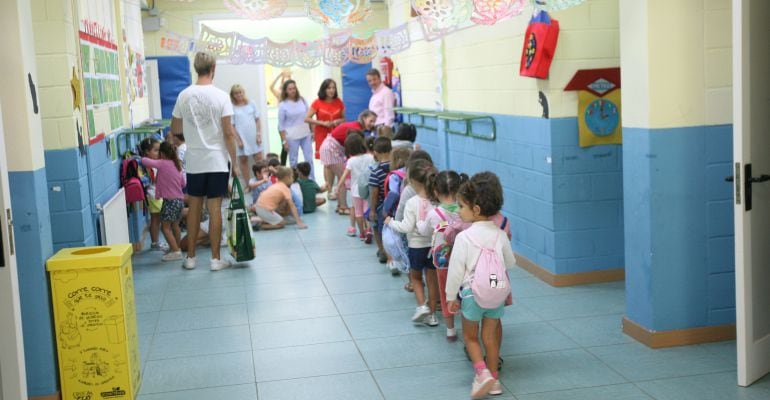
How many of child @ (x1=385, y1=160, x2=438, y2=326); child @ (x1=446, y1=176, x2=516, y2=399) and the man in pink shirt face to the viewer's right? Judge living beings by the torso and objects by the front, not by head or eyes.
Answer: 0

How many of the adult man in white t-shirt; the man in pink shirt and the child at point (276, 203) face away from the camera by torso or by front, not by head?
1

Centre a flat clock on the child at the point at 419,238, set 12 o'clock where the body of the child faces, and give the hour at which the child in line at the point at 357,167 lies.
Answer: The child in line is roughly at 1 o'clock from the child.

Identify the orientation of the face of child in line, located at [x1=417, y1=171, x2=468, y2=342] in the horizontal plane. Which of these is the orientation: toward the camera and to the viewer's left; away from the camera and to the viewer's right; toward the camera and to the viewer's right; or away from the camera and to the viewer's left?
away from the camera and to the viewer's left

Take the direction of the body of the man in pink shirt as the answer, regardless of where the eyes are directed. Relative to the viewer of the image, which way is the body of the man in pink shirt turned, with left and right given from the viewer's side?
facing the viewer and to the left of the viewer

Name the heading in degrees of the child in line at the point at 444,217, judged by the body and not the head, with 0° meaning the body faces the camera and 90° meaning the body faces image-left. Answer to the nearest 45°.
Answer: approximately 135°

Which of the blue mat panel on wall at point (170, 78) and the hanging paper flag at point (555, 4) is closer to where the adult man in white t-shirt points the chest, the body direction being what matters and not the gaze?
the blue mat panel on wall

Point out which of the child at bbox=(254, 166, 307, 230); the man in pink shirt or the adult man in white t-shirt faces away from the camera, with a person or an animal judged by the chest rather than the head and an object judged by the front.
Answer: the adult man in white t-shirt

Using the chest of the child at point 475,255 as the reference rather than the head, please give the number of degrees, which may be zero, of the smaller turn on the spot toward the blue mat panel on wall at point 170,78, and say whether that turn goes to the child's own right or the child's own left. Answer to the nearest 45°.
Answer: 0° — they already face it

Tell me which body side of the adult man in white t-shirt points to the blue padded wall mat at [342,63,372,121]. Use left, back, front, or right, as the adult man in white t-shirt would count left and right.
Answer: front

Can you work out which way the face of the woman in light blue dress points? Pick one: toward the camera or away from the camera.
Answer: toward the camera

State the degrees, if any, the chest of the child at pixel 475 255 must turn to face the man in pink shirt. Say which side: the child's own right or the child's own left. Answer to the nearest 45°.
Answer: approximately 45° to the child's own right

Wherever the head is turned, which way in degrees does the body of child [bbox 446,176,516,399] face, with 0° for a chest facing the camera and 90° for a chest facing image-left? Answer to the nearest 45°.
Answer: approximately 135°

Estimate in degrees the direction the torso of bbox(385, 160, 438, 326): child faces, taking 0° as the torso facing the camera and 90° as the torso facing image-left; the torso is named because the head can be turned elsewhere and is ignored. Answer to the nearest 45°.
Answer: approximately 135°

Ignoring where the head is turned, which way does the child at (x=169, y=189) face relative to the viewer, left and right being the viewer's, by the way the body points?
facing away from the viewer and to the left of the viewer

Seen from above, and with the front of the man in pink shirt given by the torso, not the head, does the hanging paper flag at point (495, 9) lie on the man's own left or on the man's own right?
on the man's own left
